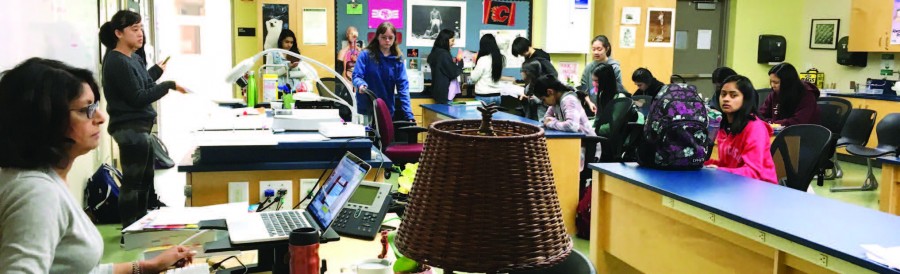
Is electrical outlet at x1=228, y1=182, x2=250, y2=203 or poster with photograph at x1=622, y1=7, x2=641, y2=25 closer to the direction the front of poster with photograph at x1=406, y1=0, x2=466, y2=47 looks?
the electrical outlet

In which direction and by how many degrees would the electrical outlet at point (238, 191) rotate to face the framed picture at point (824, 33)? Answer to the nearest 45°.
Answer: approximately 135° to its left

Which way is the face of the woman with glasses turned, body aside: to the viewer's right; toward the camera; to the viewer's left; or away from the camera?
to the viewer's right

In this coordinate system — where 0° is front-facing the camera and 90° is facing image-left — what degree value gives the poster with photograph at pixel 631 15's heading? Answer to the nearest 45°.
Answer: approximately 0°

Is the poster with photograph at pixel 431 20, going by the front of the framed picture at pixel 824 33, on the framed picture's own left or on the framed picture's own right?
on the framed picture's own right

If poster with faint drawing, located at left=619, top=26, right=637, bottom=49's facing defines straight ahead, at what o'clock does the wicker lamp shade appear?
The wicker lamp shade is roughly at 12 o'clock from the poster with faint drawing.

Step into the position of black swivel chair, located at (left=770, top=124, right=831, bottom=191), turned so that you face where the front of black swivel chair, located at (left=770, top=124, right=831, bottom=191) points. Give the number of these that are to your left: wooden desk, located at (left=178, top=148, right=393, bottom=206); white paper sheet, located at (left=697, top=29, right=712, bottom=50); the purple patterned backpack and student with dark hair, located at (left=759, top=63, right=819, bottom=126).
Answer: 2

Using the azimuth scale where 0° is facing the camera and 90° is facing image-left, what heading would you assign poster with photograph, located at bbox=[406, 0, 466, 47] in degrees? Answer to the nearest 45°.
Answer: approximately 0°

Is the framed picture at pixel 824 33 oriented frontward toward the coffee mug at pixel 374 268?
yes

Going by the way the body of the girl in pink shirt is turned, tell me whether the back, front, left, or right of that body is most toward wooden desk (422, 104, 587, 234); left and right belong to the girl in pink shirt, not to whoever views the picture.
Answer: right
